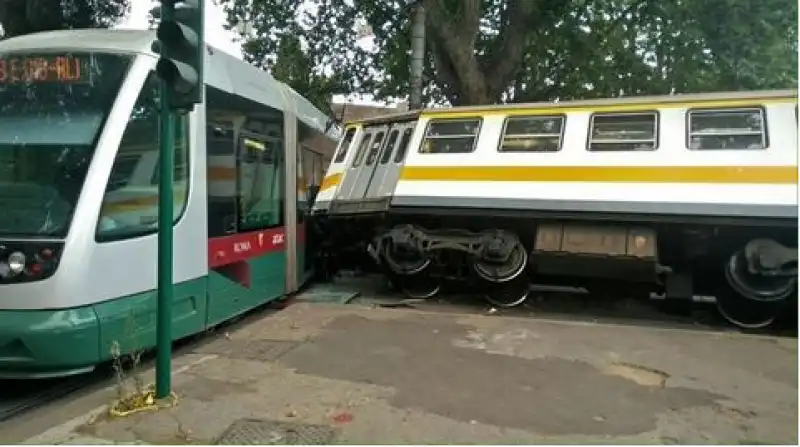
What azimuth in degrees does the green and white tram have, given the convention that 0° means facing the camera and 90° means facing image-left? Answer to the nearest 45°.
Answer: approximately 45°

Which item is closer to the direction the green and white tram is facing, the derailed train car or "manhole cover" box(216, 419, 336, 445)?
the manhole cover

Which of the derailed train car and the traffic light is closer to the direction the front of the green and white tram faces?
the traffic light

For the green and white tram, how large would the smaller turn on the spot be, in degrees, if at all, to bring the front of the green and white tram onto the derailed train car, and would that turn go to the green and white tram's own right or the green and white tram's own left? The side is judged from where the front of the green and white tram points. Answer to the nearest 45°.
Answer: approximately 135° to the green and white tram's own left

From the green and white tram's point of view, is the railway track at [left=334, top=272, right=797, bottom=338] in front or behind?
behind

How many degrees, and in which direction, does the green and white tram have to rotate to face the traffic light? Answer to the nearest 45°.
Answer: approximately 90° to its left
